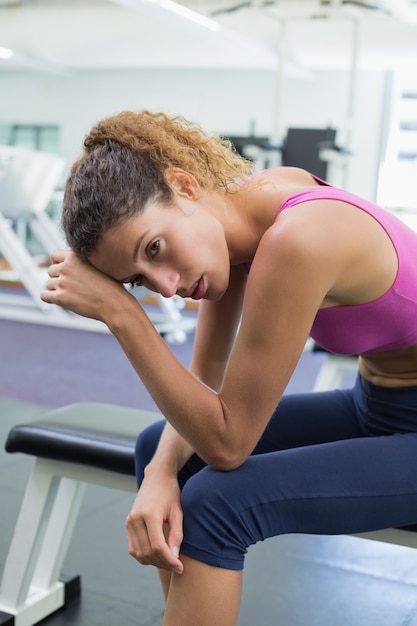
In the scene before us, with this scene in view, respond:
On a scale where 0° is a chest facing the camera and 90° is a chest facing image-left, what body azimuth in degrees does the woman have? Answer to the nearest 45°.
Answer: approximately 90°
